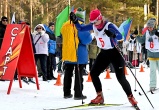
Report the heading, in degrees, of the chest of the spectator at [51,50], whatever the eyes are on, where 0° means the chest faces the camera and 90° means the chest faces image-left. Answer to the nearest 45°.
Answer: approximately 315°

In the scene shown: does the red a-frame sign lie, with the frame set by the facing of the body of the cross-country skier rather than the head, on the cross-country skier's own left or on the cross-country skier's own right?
on the cross-country skier's own right

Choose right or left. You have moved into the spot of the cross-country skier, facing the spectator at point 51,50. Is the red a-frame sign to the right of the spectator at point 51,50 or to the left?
left

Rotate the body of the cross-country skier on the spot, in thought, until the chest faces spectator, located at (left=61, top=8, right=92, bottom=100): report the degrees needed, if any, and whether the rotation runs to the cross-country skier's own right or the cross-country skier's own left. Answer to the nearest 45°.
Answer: approximately 90° to the cross-country skier's own right

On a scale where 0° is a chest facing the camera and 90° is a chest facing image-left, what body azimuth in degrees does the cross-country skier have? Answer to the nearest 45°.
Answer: approximately 45°
